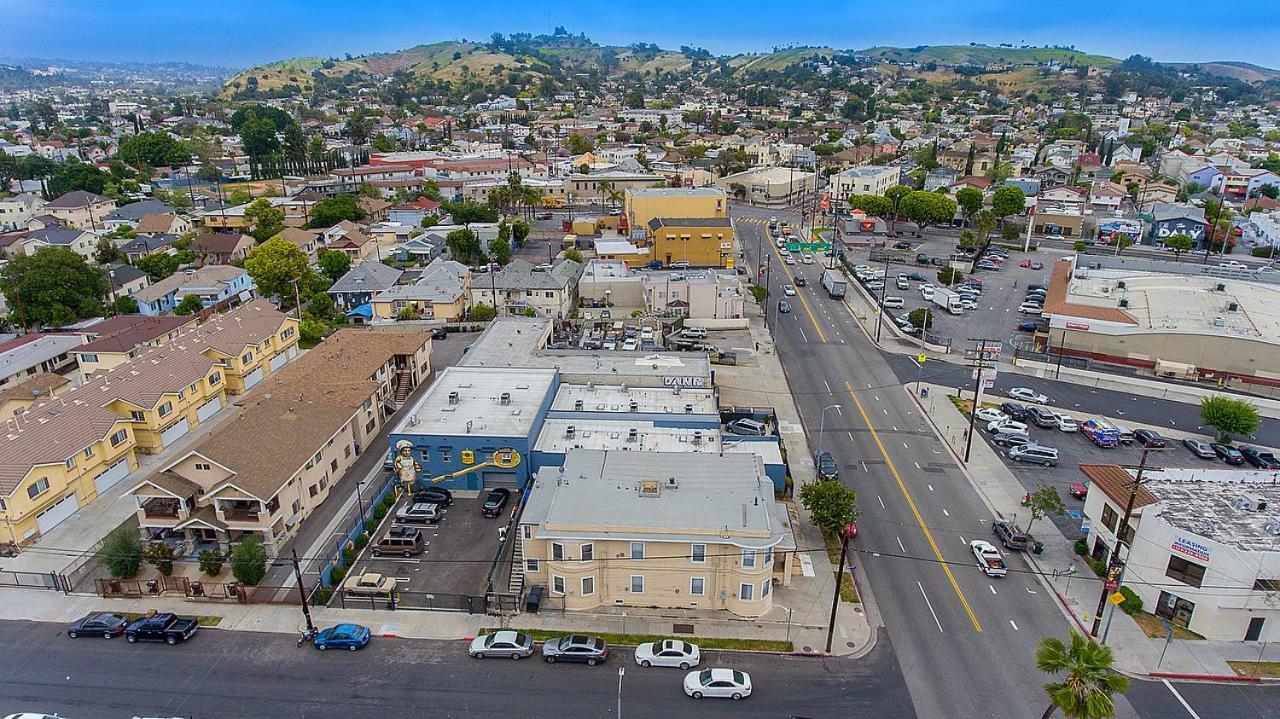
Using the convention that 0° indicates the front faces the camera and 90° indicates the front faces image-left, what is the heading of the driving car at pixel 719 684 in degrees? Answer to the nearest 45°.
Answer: approximately 90°

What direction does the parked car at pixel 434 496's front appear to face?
to the viewer's left

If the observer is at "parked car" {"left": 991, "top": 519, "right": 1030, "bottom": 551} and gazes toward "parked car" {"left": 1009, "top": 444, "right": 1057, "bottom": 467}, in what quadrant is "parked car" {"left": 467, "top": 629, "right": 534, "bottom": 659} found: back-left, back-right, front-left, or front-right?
back-left

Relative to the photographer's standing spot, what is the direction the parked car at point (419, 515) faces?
facing to the left of the viewer

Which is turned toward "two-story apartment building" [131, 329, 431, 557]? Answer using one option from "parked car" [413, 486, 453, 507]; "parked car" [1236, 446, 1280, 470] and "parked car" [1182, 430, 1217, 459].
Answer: "parked car" [413, 486, 453, 507]

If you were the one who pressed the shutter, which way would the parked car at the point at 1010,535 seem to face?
facing away from the viewer and to the left of the viewer

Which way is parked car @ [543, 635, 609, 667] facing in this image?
to the viewer's left

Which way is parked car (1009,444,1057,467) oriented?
to the viewer's left

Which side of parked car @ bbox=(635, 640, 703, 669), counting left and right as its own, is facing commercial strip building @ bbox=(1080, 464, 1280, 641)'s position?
back

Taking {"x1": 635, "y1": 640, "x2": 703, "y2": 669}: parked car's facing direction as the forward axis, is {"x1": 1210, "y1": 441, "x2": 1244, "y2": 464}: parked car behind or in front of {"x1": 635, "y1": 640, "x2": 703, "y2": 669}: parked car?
behind
